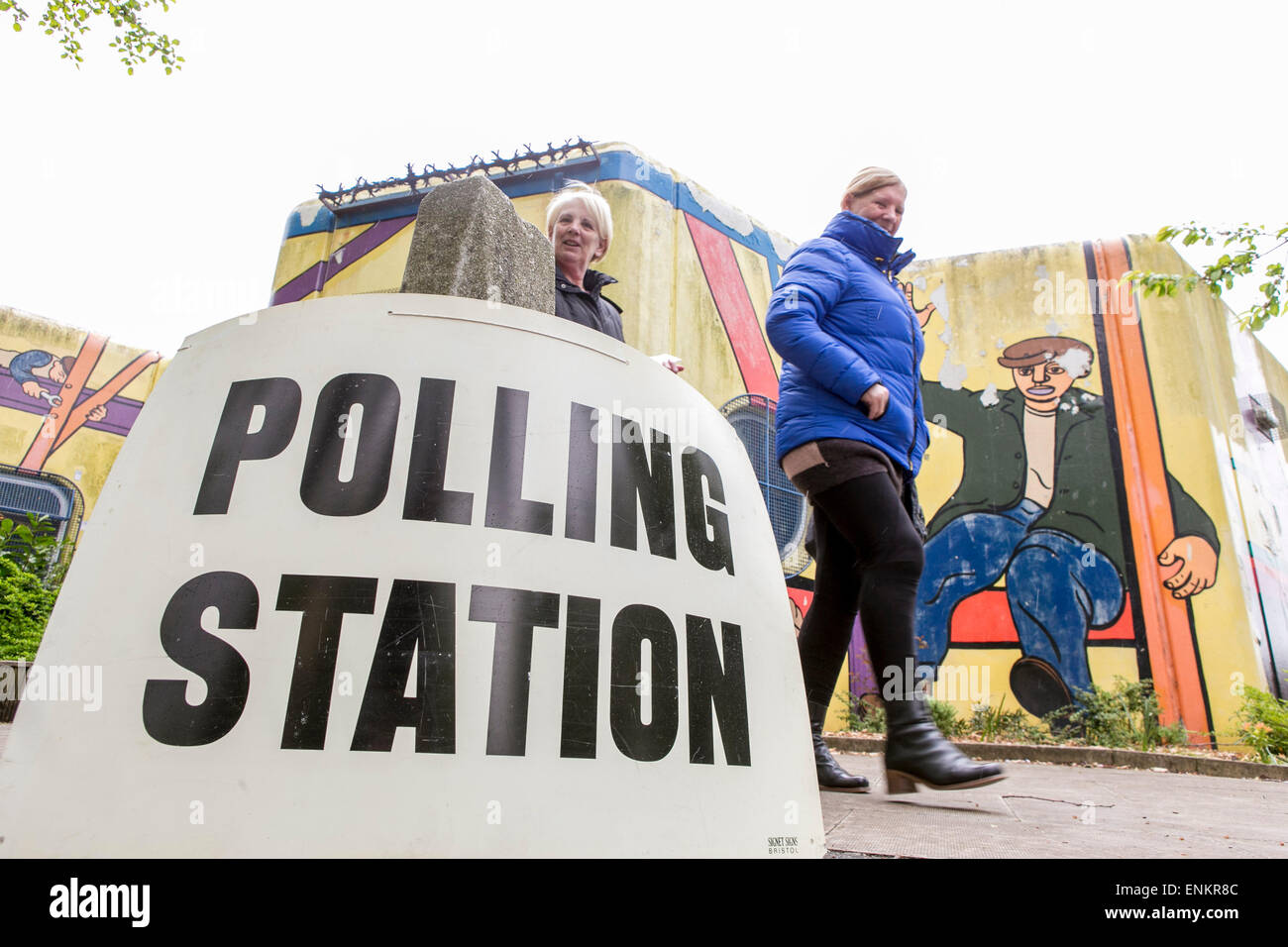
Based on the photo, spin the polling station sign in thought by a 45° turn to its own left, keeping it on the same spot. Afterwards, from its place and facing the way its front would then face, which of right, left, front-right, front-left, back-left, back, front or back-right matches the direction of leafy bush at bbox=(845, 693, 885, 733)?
left

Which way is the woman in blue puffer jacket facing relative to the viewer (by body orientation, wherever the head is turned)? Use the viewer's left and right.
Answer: facing to the right of the viewer

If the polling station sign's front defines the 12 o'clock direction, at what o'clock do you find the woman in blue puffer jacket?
The woman in blue puffer jacket is roughly at 8 o'clock from the polling station sign.

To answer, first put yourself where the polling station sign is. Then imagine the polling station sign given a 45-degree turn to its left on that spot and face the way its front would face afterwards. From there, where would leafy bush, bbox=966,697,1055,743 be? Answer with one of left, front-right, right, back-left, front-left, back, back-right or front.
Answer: left

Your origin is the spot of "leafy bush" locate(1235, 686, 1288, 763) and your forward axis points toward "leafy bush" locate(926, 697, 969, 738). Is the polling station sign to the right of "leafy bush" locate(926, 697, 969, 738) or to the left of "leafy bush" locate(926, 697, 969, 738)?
left

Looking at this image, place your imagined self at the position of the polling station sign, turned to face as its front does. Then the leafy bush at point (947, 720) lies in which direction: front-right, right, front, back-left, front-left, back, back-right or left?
back-left

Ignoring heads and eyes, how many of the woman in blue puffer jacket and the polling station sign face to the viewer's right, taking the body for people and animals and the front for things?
1

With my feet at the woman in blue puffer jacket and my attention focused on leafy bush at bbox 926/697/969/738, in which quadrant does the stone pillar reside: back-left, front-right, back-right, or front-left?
back-left

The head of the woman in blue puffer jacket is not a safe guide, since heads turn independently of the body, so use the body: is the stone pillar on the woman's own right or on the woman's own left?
on the woman's own right

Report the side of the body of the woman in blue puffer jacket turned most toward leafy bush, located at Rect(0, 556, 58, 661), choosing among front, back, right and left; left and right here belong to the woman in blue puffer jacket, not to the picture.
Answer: back
